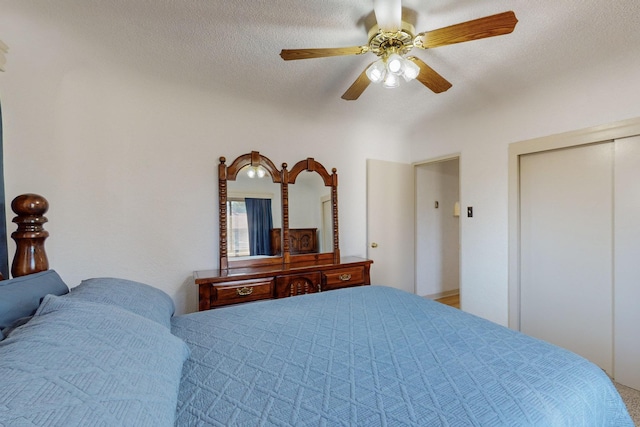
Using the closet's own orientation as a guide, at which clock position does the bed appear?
The bed is roughly at 11 o'clock from the closet.

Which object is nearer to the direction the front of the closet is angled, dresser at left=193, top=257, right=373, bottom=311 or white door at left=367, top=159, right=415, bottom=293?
the dresser

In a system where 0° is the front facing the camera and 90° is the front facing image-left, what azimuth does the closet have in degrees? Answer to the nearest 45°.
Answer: approximately 45°

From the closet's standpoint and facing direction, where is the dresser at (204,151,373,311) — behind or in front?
in front

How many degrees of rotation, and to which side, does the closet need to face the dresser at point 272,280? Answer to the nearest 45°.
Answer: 0° — it already faces it

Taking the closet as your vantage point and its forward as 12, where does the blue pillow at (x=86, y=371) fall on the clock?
The blue pillow is roughly at 11 o'clock from the closet.
